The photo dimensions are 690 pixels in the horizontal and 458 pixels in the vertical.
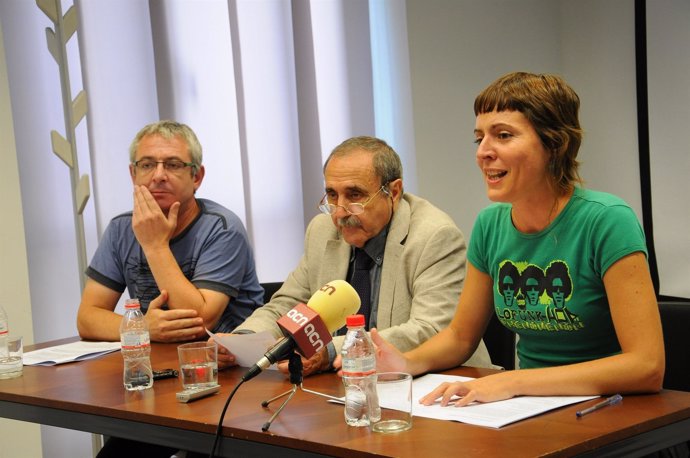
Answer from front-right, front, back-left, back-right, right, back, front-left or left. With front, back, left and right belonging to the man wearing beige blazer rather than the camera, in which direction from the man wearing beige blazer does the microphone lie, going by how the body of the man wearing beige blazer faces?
front-left

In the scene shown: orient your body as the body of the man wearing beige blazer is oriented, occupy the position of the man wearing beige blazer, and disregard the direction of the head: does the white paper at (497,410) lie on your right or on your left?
on your left

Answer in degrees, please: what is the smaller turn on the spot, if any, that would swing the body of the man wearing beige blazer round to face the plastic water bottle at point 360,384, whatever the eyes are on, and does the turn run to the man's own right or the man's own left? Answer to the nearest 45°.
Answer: approximately 45° to the man's own left

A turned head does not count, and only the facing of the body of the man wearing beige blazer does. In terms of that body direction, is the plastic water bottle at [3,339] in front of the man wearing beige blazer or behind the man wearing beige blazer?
in front

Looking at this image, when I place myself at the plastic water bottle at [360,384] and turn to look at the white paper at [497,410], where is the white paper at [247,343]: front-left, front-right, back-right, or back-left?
back-left

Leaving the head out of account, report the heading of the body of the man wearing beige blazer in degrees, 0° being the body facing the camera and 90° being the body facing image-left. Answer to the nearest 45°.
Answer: approximately 45°

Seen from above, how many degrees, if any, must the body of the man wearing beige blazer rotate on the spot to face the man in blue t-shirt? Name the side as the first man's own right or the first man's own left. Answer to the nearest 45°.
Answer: approximately 90° to the first man's own right

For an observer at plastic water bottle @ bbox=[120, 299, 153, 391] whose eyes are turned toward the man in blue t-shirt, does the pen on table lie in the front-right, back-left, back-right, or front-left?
back-right

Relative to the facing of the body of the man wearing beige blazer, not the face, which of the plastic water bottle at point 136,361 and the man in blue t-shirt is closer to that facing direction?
the plastic water bottle
